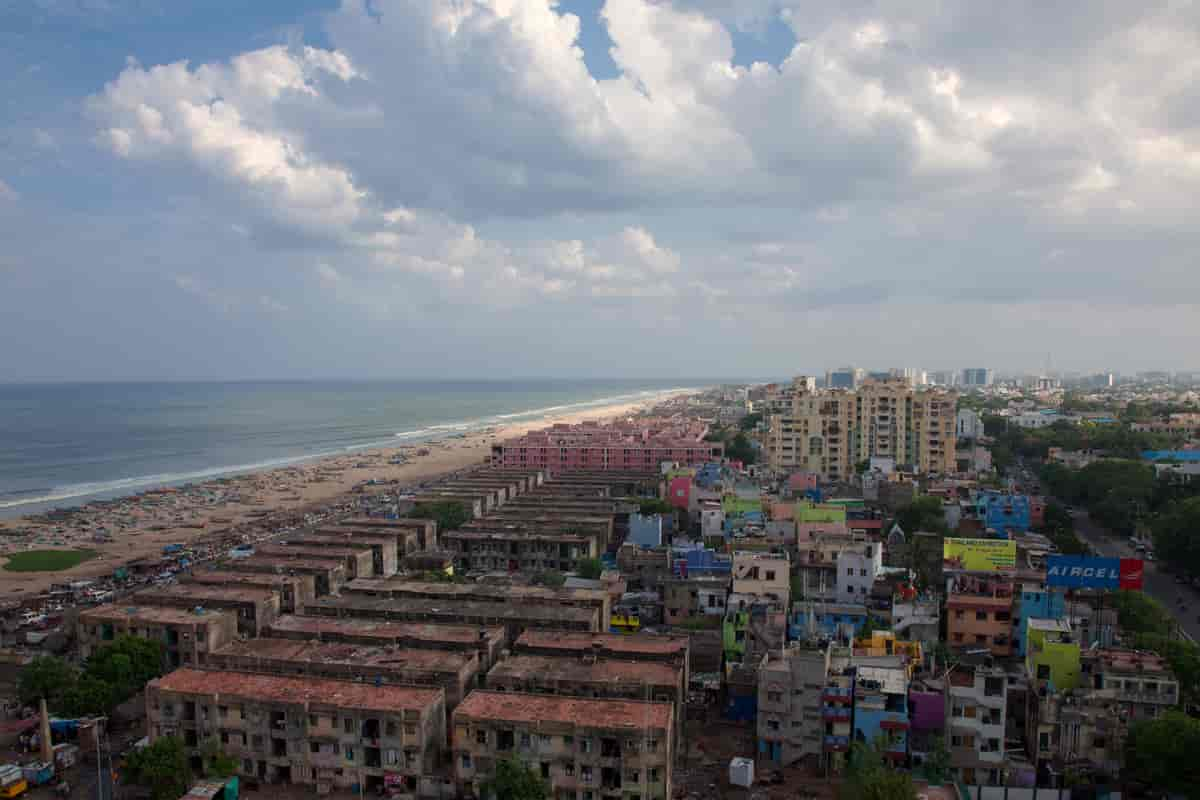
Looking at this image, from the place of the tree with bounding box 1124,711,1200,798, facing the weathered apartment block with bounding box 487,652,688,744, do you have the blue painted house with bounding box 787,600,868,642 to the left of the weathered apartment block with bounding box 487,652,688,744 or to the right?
right

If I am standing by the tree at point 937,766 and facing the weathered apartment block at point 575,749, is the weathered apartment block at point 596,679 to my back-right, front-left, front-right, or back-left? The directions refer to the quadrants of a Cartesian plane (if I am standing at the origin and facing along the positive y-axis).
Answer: front-right

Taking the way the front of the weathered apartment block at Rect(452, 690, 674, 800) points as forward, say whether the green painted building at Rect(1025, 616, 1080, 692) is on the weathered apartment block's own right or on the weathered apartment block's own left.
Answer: on the weathered apartment block's own left

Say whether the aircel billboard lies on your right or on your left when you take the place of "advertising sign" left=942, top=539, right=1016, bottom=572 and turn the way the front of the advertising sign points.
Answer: on your left

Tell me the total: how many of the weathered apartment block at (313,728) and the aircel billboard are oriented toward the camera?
2

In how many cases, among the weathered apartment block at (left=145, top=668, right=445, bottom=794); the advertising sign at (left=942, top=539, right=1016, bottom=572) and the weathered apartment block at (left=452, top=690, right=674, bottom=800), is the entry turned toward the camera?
3

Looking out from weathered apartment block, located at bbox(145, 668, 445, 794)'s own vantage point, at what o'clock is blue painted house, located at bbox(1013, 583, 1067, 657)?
The blue painted house is roughly at 9 o'clock from the weathered apartment block.

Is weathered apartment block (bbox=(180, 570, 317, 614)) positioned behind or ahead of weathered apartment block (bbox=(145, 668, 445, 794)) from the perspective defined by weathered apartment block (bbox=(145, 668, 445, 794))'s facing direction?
behind

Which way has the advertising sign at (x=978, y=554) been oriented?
toward the camera

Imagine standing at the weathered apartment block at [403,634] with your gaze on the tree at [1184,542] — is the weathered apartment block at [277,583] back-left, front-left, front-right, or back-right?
back-left

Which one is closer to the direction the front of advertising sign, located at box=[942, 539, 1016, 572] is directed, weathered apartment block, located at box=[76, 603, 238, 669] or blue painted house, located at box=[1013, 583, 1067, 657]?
the blue painted house

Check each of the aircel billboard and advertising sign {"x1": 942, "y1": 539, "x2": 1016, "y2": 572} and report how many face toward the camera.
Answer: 2

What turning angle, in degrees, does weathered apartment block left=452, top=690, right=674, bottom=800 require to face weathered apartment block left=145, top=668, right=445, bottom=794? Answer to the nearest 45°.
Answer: approximately 90° to its right

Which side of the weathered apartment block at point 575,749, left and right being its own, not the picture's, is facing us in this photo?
front

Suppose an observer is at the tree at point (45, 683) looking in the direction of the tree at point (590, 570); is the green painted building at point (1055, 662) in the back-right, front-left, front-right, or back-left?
front-right

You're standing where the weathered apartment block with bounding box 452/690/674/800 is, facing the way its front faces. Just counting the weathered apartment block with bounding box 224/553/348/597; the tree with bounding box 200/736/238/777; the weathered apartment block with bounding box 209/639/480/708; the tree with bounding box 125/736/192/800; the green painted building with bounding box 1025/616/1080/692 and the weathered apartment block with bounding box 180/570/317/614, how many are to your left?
1

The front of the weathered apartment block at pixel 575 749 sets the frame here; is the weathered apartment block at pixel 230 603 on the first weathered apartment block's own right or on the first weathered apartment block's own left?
on the first weathered apartment block's own right

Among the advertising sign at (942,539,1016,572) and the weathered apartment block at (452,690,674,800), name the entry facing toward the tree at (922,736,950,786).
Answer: the advertising sign

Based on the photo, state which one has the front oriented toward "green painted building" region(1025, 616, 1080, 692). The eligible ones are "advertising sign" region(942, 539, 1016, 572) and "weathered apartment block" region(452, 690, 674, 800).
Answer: the advertising sign

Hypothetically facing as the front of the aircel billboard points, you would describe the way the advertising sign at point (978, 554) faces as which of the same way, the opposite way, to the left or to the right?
the same way

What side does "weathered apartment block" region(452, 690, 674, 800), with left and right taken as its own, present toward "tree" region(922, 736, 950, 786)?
left
